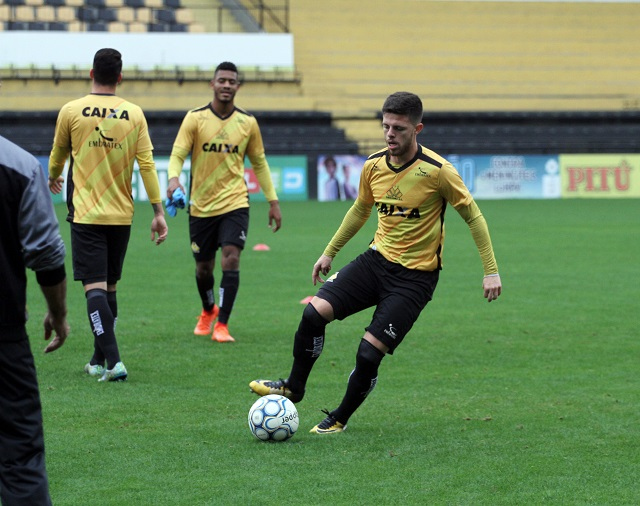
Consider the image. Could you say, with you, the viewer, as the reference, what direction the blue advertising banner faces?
facing the viewer

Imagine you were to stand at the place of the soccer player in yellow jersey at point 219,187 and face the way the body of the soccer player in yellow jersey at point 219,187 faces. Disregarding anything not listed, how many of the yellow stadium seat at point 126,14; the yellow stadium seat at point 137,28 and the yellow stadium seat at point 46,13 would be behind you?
3

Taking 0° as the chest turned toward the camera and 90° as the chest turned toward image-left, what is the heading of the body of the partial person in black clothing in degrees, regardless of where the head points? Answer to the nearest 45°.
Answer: approximately 180°

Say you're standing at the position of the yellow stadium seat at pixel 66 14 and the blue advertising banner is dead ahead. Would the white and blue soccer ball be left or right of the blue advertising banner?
right

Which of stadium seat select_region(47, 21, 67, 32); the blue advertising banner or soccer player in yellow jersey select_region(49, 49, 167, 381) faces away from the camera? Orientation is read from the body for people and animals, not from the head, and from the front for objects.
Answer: the soccer player in yellow jersey

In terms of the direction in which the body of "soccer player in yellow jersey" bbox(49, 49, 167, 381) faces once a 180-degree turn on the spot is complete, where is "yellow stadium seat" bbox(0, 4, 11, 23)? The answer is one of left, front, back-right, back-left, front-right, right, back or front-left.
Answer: back

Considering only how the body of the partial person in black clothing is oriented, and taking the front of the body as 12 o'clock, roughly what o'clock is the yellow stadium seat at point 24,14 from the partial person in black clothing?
The yellow stadium seat is roughly at 12 o'clock from the partial person in black clothing.

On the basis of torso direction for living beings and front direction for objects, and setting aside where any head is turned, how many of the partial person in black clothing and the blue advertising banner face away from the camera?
1

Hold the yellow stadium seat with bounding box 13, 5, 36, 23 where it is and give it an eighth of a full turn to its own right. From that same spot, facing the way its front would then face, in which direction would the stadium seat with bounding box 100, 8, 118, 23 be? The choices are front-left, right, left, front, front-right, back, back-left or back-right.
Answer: back-left

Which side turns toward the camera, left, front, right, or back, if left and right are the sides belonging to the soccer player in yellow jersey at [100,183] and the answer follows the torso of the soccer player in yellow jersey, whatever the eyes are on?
back

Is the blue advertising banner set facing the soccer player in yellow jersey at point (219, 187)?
yes

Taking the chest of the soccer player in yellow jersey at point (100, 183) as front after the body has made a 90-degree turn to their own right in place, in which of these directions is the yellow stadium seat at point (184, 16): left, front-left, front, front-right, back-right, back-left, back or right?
left

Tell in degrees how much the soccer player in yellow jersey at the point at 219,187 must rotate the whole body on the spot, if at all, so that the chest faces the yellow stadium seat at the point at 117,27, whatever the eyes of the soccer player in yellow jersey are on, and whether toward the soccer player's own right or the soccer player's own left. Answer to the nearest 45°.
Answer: approximately 180°

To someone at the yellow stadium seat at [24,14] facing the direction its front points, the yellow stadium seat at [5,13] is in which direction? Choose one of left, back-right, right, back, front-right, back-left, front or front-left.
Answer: right

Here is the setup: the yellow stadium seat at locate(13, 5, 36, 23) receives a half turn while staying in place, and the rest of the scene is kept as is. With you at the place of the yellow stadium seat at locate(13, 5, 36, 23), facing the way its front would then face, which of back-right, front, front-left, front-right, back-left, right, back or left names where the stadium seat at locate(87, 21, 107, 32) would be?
right

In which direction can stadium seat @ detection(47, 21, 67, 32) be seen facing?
toward the camera

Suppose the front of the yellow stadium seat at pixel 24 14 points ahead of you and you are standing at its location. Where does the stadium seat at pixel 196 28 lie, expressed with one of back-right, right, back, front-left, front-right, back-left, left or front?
left

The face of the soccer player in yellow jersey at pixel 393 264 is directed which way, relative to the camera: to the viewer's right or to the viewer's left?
to the viewer's left

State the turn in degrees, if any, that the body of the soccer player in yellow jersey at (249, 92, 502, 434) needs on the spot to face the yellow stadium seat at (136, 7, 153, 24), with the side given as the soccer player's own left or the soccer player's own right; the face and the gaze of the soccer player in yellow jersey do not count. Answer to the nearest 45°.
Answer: approximately 135° to the soccer player's own right

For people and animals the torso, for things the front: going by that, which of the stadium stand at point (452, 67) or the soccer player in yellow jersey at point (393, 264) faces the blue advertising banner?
the stadium stand

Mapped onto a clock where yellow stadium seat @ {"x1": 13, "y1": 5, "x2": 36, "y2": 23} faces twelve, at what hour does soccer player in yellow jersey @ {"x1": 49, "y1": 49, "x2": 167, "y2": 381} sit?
The soccer player in yellow jersey is roughly at 12 o'clock from the yellow stadium seat.

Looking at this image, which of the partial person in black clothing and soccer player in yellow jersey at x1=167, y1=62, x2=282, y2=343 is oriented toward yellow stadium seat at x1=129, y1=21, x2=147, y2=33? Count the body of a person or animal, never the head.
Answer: the partial person in black clothing

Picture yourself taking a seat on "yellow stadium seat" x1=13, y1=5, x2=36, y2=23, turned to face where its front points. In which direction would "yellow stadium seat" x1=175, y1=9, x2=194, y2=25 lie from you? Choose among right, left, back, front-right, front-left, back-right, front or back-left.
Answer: left
